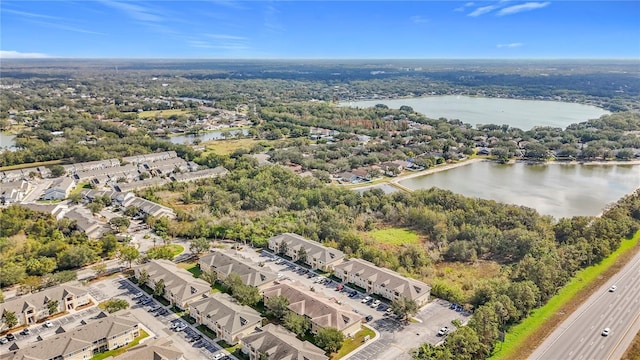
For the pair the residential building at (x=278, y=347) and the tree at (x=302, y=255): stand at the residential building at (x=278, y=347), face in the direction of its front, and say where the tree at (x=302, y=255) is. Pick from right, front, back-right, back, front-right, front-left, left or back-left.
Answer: back-right

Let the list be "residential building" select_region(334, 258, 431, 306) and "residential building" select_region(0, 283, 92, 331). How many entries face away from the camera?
0

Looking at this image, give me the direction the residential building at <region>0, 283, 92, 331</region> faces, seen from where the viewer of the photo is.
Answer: facing the viewer and to the right of the viewer

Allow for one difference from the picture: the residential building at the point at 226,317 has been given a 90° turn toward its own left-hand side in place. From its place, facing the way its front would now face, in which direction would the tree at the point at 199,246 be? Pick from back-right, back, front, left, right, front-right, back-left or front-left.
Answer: back-left

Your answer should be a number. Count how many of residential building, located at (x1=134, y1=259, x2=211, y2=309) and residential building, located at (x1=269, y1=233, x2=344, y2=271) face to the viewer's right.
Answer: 0

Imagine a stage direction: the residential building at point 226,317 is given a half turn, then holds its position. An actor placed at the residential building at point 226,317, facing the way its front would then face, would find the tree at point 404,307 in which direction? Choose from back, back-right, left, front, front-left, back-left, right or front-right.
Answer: front-right

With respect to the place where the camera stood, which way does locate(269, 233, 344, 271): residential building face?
facing the viewer and to the left of the viewer

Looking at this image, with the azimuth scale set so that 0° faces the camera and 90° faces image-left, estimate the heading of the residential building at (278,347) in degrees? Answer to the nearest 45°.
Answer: approximately 45°

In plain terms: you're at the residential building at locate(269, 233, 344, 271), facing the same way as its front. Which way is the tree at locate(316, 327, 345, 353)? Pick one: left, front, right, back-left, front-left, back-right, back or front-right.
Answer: front-left

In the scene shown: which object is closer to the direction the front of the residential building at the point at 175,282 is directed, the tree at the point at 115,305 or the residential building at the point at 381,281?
the tree

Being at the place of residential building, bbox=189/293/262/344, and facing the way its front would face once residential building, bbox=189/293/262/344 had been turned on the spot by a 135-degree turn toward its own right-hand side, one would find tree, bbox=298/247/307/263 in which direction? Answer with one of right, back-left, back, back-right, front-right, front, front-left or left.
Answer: front-right

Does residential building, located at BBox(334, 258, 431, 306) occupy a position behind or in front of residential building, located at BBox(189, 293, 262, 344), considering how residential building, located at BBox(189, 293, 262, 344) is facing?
behind

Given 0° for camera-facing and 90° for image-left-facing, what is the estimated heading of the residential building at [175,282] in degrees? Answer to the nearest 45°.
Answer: approximately 45°

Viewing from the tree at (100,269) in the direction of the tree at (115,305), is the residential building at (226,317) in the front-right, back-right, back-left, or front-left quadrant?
front-left

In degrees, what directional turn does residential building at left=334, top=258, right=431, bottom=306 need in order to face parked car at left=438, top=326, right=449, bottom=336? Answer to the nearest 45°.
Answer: approximately 90° to its left
